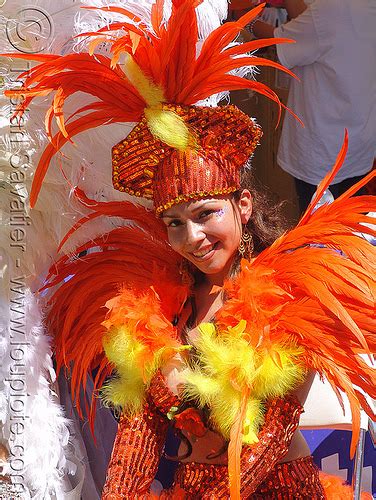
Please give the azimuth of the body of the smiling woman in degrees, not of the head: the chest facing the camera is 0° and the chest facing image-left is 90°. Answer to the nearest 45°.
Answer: approximately 45°
